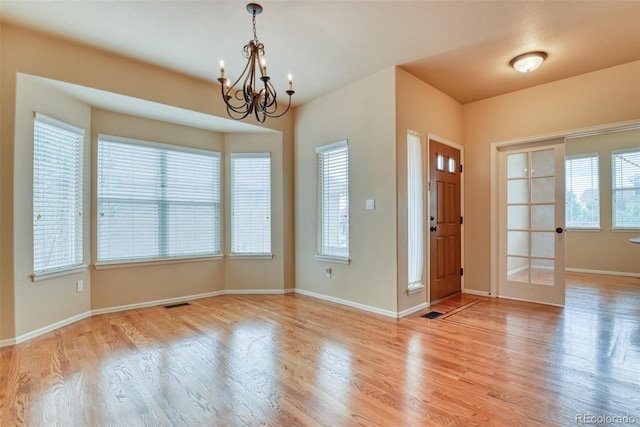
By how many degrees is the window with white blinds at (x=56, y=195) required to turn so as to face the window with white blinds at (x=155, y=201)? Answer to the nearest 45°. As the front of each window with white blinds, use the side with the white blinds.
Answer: approximately 45° to its left

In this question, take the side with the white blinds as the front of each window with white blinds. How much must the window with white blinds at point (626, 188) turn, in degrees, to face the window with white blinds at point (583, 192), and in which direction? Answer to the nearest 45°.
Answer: approximately 90° to its right

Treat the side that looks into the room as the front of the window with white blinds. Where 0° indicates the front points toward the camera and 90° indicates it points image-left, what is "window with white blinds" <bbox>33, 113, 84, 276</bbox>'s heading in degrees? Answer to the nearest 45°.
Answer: approximately 315°

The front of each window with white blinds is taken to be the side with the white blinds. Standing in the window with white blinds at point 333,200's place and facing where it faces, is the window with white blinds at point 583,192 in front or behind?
behind

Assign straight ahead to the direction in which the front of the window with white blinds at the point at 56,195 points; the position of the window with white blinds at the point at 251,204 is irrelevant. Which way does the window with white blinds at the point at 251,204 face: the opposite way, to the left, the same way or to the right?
to the right

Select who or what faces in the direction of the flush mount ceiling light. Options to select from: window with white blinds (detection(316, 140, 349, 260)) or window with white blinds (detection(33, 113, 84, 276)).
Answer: window with white blinds (detection(33, 113, 84, 276))

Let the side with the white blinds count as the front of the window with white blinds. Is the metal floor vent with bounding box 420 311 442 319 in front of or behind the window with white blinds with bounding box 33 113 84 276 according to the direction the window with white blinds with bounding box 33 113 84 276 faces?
in front

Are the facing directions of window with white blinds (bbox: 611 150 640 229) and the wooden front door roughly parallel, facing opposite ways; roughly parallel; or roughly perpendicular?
roughly perpendicular

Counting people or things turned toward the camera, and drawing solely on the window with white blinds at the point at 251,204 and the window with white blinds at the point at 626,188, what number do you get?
2

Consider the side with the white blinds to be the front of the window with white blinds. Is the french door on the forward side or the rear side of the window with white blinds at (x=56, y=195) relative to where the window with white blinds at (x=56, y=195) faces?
on the forward side
